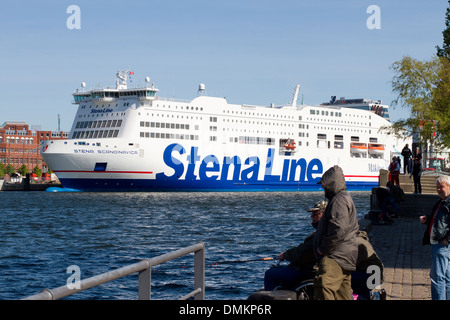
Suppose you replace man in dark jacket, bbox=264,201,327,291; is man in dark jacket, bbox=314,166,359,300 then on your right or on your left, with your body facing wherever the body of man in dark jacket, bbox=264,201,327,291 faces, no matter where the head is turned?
on your left

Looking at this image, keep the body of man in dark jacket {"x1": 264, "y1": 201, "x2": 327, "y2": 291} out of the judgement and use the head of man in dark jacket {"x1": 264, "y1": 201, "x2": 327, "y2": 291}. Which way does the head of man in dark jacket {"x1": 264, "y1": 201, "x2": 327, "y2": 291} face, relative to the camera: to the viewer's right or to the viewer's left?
to the viewer's left

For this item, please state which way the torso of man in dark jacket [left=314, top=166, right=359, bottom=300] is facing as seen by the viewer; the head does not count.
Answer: to the viewer's left

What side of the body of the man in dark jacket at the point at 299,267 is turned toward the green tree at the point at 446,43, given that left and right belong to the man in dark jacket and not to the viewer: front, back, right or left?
right

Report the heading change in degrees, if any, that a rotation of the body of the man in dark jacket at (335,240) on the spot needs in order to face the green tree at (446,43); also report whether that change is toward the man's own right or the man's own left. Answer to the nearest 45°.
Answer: approximately 90° to the man's own right

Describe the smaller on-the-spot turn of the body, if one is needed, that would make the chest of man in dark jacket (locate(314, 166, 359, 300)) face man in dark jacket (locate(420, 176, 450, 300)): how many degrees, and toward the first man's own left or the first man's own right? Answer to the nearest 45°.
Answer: approximately 135° to the first man's own right

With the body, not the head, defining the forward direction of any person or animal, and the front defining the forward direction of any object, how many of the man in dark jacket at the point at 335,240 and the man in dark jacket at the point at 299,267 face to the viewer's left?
2

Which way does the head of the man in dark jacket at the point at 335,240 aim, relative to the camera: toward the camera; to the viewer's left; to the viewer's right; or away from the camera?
to the viewer's left

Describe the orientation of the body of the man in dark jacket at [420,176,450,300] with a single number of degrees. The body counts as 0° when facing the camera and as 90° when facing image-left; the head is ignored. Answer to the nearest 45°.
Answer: approximately 45°

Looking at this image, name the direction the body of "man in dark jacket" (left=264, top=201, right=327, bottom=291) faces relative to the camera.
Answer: to the viewer's left

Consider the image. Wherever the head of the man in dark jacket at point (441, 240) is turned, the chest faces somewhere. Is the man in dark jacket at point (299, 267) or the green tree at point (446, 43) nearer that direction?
the man in dark jacket
